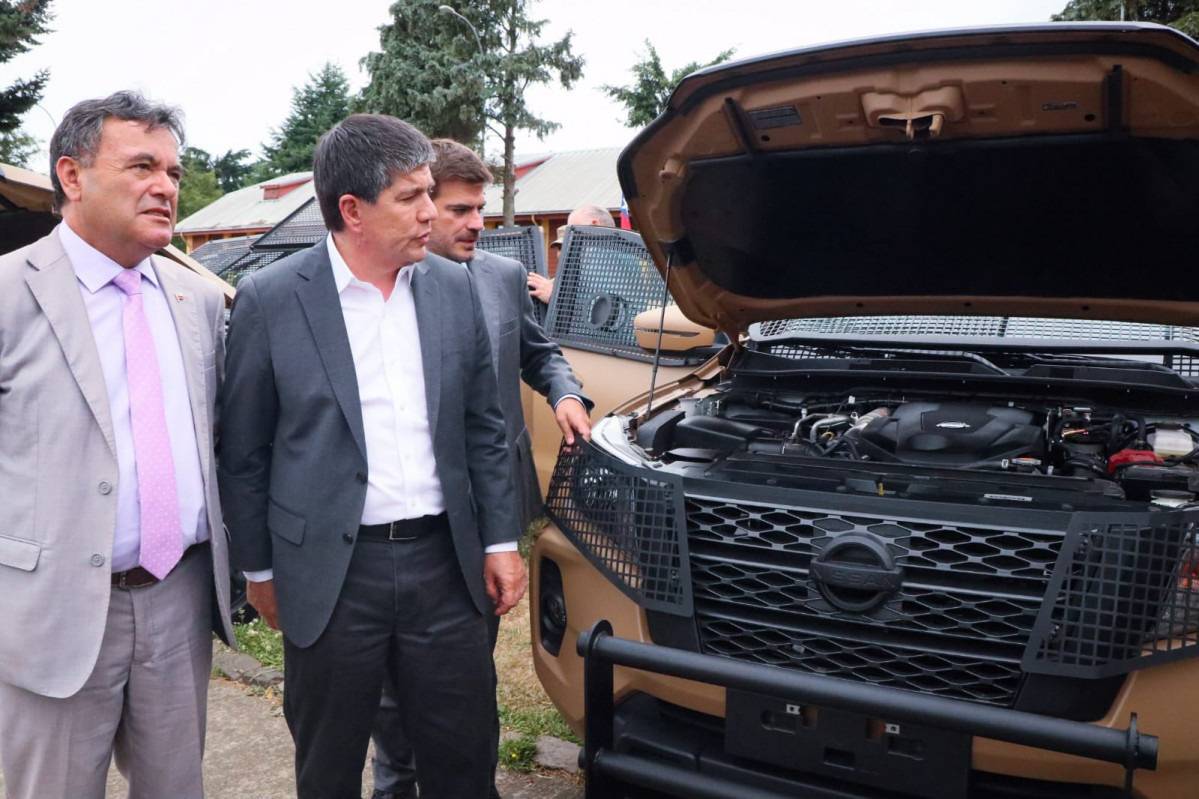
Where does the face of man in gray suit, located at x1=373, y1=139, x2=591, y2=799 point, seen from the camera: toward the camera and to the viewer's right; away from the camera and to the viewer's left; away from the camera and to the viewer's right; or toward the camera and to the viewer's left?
toward the camera and to the viewer's right

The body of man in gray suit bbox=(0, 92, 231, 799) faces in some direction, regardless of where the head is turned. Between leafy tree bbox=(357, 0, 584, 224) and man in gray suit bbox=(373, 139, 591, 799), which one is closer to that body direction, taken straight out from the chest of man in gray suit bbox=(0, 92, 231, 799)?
the man in gray suit

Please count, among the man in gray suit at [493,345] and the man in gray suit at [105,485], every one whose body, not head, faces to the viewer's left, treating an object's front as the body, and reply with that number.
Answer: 0

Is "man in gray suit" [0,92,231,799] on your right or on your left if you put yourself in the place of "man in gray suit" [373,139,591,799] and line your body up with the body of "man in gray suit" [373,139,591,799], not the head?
on your right

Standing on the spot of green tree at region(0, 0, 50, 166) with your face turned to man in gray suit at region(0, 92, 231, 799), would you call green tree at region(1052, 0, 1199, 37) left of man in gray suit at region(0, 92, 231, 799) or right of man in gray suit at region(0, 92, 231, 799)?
left

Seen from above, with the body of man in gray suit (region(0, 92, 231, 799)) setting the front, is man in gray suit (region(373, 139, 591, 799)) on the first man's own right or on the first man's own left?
on the first man's own left

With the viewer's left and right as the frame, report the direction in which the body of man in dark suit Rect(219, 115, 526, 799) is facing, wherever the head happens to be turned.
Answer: facing the viewer and to the right of the viewer

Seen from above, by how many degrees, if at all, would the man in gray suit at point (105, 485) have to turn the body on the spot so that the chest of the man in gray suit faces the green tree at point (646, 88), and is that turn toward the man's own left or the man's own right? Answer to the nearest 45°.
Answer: approximately 90° to the man's own left

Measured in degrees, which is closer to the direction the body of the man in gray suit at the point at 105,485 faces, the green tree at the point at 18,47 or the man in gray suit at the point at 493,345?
the man in gray suit

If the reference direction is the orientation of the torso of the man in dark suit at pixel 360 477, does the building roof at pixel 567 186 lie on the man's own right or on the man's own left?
on the man's own left

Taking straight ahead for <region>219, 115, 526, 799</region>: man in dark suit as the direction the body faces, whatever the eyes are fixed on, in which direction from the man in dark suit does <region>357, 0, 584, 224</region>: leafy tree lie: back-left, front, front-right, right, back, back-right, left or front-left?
back-left
